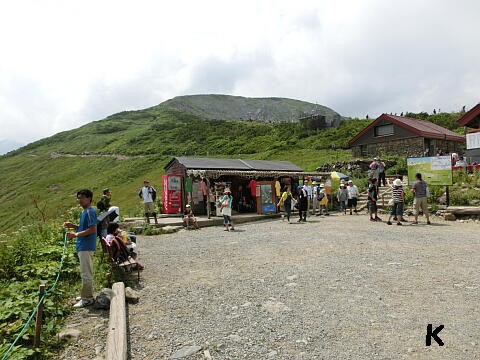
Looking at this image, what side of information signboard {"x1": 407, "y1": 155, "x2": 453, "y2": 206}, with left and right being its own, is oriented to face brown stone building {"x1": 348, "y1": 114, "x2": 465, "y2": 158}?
back

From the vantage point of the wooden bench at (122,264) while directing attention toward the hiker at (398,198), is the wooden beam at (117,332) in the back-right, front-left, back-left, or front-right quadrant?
back-right

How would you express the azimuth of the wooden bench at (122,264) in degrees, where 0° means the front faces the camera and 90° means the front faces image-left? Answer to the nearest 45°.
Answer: approximately 270°

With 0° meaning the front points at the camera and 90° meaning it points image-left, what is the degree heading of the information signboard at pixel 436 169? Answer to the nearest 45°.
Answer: approximately 0°

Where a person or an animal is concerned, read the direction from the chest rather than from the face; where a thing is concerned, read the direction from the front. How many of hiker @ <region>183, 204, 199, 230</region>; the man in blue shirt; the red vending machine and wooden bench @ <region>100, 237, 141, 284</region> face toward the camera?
2

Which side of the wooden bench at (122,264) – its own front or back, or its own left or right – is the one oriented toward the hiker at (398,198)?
front

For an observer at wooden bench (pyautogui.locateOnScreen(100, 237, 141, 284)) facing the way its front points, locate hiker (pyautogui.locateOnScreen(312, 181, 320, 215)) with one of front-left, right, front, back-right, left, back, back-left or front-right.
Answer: front-left

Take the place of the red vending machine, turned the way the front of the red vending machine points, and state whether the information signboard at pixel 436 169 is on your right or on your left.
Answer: on your left

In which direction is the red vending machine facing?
toward the camera

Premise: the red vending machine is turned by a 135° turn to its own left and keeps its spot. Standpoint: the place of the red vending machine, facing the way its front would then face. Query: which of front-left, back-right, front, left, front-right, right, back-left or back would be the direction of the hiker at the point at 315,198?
front-right

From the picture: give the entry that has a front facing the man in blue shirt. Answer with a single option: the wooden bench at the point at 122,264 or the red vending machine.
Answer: the red vending machine

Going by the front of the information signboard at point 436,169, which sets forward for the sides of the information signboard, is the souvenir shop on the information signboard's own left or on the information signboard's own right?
on the information signboard's own right

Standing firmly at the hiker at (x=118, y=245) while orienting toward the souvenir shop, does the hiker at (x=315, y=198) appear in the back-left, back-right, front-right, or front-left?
front-right
